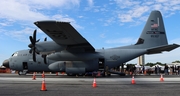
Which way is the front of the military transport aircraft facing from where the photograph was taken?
facing to the left of the viewer
